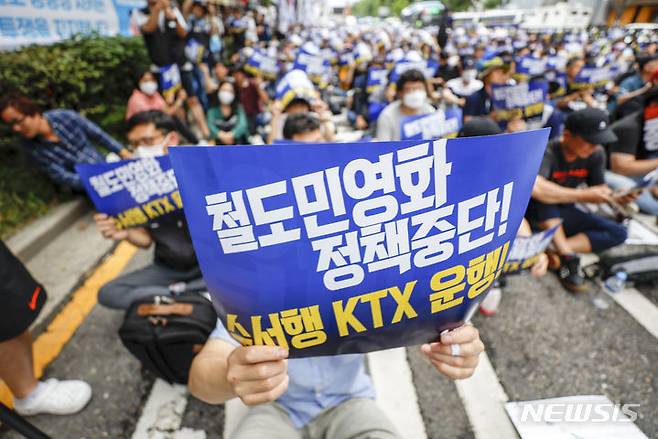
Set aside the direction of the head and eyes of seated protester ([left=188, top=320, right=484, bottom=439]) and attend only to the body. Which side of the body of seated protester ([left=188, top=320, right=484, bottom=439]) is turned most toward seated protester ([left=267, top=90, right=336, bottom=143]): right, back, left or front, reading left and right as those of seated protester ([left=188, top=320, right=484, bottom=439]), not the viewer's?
back

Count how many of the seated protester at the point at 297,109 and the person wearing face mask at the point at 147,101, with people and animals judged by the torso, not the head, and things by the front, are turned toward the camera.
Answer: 2

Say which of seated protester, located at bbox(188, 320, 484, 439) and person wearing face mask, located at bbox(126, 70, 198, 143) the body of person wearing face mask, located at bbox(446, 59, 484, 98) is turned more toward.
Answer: the seated protester

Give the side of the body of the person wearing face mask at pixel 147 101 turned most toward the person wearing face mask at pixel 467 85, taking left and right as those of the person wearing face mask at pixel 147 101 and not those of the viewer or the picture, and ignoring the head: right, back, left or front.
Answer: left

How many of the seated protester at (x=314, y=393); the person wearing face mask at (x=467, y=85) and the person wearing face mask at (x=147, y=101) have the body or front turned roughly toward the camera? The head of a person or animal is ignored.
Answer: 3

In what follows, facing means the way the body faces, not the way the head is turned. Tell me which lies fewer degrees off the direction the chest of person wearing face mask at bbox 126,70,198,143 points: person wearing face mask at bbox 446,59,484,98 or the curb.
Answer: the curb

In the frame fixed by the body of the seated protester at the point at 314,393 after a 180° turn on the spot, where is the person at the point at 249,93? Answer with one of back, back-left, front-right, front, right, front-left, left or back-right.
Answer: front

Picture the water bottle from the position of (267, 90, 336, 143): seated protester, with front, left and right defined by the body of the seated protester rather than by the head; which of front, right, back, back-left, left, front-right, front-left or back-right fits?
front-left
